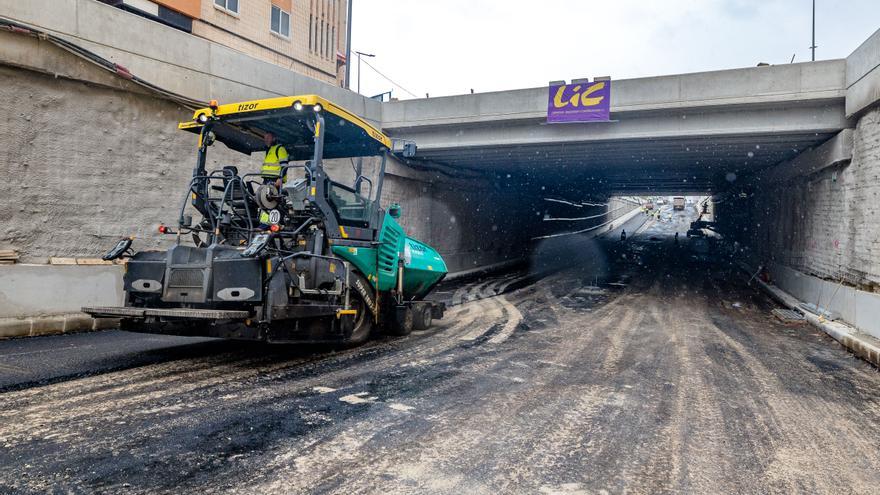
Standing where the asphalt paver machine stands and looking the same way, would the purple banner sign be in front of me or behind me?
in front

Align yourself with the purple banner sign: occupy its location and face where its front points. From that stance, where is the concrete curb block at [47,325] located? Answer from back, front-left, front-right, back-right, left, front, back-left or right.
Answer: front-right

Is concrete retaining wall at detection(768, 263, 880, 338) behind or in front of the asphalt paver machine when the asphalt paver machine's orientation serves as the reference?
in front

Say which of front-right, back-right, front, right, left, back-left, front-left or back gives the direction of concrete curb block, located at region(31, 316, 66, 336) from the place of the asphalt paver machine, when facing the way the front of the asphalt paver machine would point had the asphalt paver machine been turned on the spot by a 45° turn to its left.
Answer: front-left

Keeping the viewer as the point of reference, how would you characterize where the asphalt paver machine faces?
facing away from the viewer and to the right of the viewer

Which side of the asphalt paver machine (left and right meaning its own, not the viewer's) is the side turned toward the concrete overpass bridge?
front

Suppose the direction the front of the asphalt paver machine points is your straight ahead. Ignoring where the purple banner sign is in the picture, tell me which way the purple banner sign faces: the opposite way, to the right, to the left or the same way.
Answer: the opposite way

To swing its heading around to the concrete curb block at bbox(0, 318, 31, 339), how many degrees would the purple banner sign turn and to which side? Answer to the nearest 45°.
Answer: approximately 45° to its right

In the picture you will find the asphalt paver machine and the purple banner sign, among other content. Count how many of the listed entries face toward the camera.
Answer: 1

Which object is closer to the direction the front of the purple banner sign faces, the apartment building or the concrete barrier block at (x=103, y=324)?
the concrete barrier block

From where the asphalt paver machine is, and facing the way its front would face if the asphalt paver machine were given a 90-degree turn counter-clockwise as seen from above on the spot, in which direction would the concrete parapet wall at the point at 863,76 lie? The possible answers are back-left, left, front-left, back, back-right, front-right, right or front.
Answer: back-right

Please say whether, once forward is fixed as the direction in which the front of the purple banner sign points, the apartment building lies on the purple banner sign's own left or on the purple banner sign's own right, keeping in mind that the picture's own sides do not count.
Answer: on the purple banner sign's own right

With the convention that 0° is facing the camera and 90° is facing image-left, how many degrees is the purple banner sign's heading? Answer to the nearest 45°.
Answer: approximately 0°
